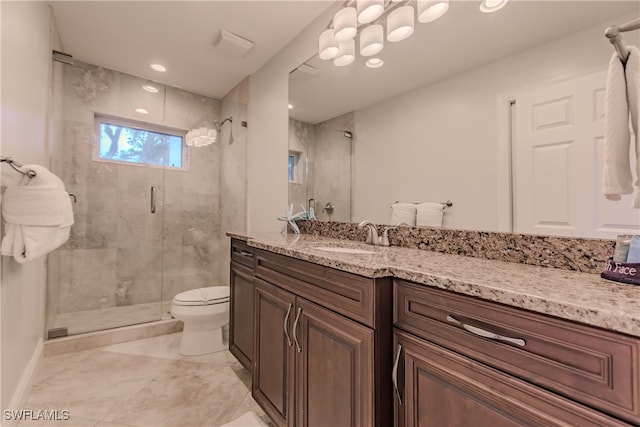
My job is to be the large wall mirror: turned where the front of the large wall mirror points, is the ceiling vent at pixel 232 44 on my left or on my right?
on my right

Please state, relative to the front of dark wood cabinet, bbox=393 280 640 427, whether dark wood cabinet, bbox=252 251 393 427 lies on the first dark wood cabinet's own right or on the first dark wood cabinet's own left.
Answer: on the first dark wood cabinet's own right

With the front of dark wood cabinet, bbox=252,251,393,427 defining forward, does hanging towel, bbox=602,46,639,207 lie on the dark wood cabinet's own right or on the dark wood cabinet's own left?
on the dark wood cabinet's own left

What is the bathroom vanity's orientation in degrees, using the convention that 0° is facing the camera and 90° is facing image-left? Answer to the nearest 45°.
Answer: approximately 45°

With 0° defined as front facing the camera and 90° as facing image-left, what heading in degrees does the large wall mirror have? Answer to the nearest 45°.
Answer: approximately 45°

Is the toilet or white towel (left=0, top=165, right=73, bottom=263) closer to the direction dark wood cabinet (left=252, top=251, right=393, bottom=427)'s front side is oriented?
the white towel

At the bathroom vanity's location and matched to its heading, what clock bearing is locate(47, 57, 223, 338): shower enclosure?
The shower enclosure is roughly at 2 o'clock from the bathroom vanity.

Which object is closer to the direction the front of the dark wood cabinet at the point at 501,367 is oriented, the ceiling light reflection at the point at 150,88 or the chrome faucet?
the ceiling light reflection
